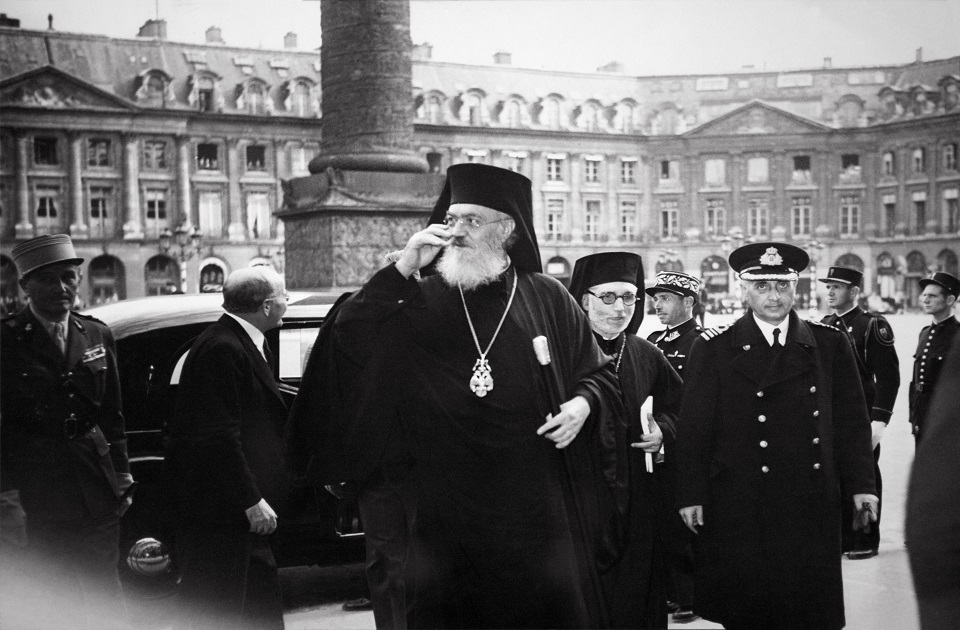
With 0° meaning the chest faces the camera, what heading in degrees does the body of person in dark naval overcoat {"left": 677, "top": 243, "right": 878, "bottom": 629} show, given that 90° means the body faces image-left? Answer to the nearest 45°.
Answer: approximately 0°

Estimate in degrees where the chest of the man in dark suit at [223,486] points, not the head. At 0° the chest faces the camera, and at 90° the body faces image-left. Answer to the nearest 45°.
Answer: approximately 270°

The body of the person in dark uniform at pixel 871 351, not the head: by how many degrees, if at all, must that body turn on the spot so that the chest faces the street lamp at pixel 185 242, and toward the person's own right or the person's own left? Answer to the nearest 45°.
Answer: approximately 90° to the person's own right

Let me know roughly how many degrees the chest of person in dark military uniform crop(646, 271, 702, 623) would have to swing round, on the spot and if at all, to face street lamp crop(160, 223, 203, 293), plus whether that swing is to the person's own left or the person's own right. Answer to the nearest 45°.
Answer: approximately 90° to the person's own right

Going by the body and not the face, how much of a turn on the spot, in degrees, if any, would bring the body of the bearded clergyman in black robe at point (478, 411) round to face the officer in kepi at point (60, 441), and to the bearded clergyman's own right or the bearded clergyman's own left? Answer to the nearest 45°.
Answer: approximately 90° to the bearded clergyman's own right
